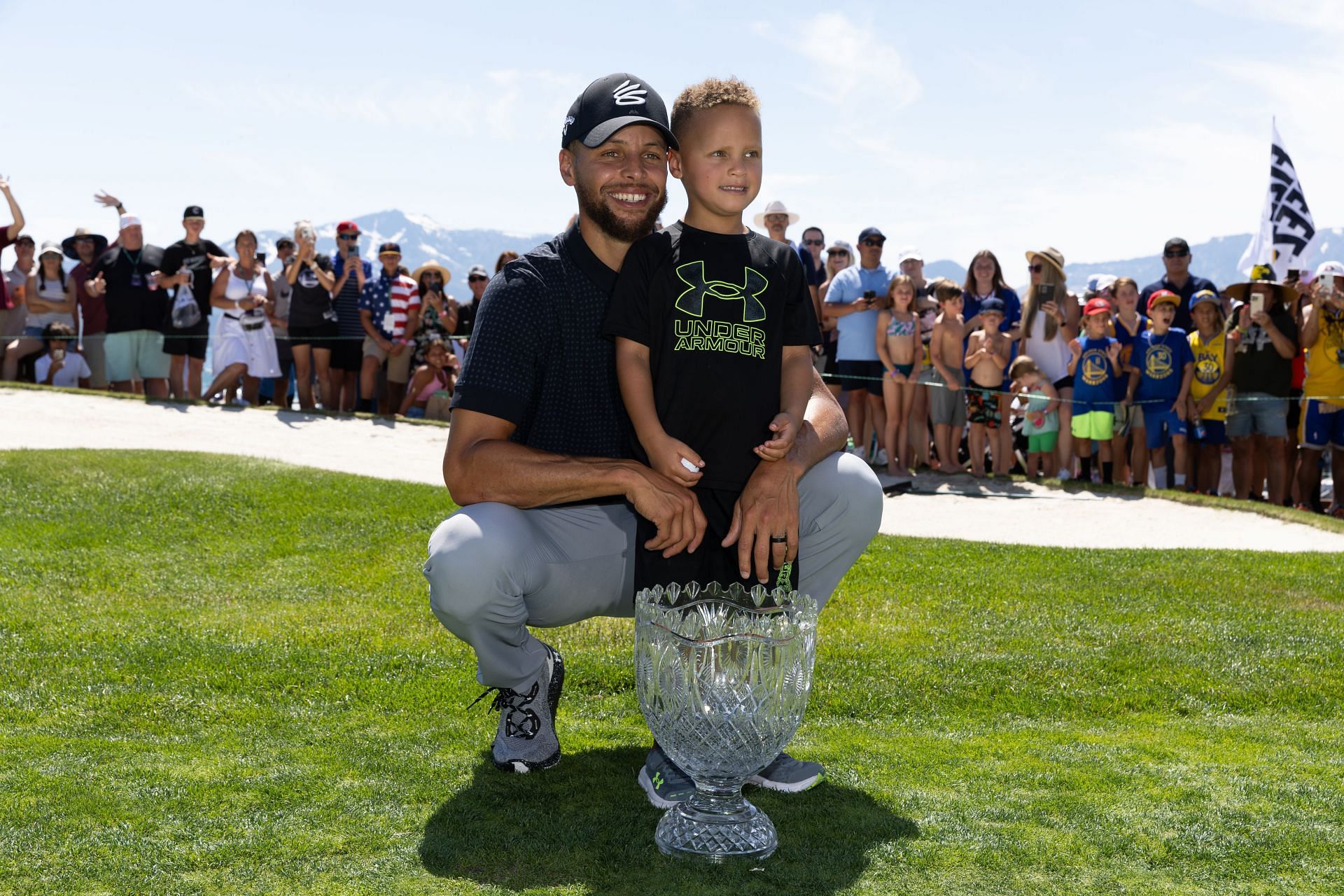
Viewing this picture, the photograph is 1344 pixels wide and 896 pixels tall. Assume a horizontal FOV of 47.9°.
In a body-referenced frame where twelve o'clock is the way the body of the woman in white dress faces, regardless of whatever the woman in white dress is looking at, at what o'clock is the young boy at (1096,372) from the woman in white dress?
The young boy is roughly at 10 o'clock from the woman in white dress.

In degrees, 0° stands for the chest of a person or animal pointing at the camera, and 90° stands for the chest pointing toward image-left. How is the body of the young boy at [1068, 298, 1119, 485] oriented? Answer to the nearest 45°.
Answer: approximately 0°

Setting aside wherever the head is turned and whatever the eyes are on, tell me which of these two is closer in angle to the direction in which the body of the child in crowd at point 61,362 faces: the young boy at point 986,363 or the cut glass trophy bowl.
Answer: the cut glass trophy bowl

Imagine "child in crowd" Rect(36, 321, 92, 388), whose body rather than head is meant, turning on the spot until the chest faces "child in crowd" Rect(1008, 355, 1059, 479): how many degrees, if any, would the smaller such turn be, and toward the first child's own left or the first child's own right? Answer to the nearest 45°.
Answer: approximately 45° to the first child's own left

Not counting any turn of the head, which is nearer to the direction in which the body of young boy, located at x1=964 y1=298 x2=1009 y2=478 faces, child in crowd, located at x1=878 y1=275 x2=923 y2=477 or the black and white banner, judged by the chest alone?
the child in crowd

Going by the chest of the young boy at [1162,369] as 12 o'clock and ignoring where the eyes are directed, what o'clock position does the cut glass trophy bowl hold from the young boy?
The cut glass trophy bowl is roughly at 12 o'clock from the young boy.

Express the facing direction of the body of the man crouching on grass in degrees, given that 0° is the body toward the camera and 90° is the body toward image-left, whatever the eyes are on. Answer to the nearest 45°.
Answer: approximately 0°

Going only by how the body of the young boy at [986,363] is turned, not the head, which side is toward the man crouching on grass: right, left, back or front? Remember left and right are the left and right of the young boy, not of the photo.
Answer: front

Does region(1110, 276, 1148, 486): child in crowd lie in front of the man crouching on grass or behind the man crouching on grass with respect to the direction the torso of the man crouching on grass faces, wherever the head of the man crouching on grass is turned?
behind
